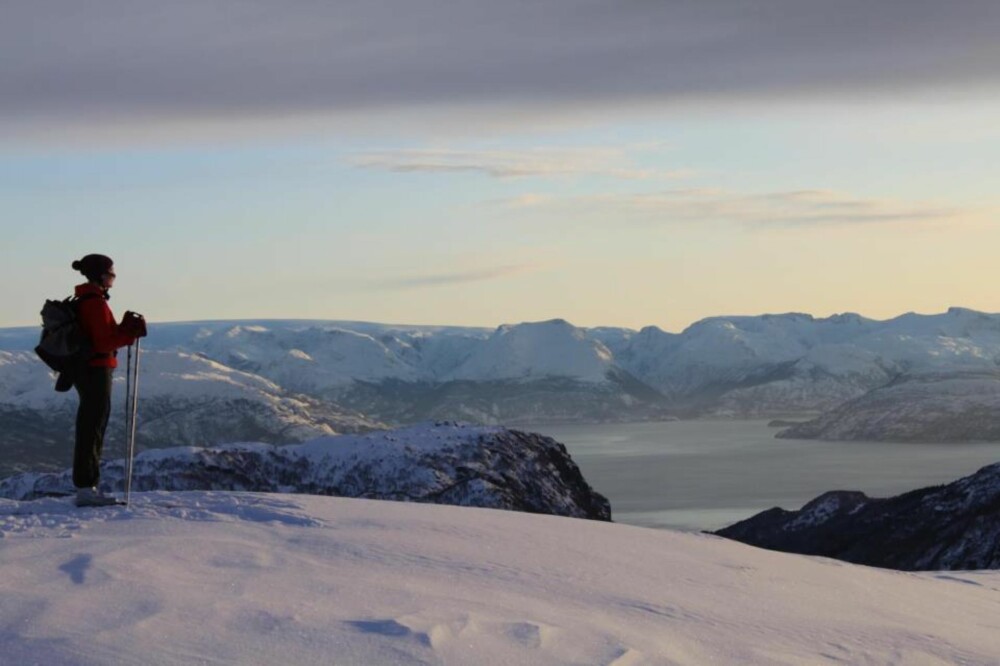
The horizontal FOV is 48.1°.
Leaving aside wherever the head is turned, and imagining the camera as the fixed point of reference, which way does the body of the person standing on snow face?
to the viewer's right

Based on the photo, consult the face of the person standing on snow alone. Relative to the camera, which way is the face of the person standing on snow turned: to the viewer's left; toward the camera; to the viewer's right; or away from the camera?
to the viewer's right
